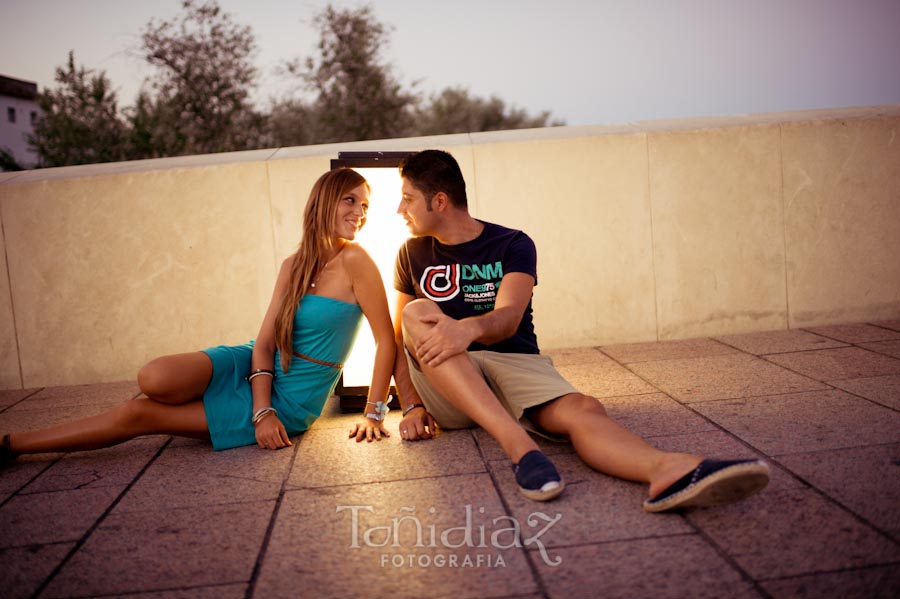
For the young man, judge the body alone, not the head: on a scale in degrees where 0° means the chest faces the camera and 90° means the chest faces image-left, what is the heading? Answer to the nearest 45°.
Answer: approximately 0°

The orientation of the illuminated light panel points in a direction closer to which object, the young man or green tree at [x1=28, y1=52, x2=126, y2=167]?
the young man

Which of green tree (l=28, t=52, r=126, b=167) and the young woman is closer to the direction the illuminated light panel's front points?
the young woman

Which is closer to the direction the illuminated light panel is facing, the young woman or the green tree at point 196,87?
the young woman

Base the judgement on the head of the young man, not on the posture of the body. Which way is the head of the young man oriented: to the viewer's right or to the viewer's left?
to the viewer's left

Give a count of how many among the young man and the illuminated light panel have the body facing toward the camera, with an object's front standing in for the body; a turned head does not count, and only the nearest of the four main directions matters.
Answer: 2

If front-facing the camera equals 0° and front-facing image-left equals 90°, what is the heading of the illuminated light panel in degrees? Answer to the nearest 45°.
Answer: approximately 0°

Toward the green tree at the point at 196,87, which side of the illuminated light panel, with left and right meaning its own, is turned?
back

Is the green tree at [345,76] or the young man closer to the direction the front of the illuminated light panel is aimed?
the young man

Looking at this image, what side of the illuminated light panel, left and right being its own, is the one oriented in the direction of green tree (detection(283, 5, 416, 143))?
back

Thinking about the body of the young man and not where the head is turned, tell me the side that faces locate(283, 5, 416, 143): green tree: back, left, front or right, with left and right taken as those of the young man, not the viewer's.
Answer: back
